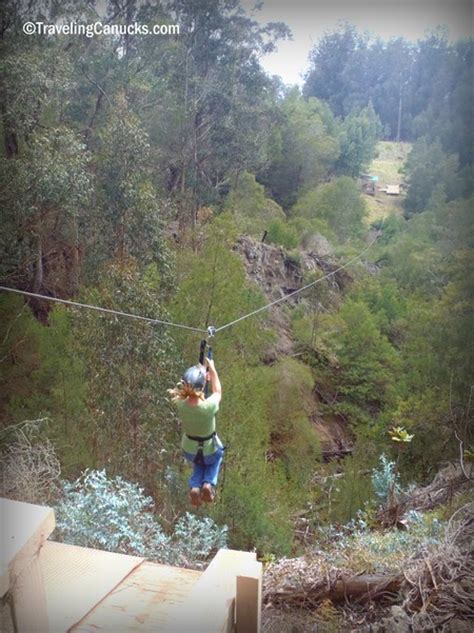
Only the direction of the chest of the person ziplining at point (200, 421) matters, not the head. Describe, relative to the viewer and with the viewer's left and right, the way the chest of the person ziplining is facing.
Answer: facing away from the viewer

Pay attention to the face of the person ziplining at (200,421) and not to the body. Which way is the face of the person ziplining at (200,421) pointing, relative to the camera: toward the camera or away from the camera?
away from the camera

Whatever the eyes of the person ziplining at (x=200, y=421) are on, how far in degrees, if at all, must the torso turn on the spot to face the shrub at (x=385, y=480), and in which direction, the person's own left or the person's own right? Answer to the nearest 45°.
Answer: approximately 45° to the person's own right
